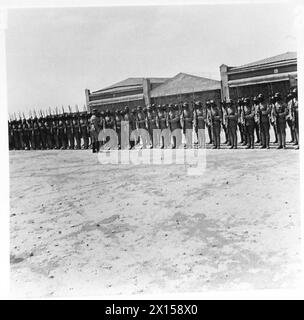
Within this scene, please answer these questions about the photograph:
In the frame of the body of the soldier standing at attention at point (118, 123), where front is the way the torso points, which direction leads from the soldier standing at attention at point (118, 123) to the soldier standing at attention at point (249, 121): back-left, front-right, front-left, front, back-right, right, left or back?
back-left

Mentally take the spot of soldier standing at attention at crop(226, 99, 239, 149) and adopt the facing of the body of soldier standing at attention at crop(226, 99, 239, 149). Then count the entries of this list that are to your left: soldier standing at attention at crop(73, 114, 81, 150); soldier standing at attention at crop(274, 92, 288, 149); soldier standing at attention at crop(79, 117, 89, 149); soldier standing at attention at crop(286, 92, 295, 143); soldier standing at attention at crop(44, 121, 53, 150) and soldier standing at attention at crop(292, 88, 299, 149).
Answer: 3

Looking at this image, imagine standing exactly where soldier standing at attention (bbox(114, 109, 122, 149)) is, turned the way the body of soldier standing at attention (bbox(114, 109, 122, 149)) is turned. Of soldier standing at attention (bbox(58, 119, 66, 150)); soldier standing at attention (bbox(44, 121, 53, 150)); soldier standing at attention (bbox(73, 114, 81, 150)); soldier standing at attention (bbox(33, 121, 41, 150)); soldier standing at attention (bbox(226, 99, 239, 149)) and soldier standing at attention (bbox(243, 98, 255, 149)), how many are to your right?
4

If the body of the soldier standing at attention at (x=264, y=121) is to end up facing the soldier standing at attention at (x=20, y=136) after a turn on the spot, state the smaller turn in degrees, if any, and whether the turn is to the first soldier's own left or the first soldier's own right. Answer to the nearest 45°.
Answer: approximately 45° to the first soldier's own right

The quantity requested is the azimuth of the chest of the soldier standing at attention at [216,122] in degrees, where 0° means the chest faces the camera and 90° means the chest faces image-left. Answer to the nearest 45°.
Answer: approximately 45°
